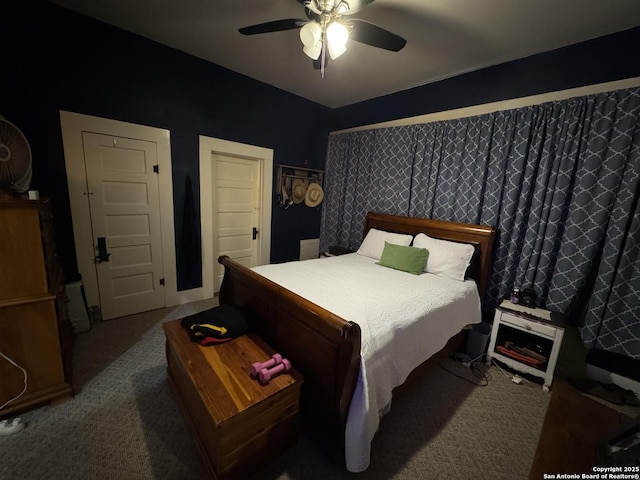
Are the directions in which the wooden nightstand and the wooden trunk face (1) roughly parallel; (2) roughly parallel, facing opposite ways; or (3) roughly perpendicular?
roughly parallel

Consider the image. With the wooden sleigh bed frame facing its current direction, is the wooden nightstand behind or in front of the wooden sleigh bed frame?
behind

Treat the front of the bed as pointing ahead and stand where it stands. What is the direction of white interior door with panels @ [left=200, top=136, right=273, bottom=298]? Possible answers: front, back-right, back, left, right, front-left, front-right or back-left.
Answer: right

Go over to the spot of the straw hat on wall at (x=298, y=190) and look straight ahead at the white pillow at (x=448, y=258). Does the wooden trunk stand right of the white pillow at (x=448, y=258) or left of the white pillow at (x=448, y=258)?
right

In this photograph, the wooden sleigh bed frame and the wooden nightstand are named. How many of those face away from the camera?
0

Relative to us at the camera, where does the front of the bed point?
facing the viewer and to the left of the viewer

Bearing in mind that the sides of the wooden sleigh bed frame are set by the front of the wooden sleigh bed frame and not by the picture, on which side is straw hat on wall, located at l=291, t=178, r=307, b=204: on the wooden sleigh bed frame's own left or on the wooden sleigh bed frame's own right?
on the wooden sleigh bed frame's own right

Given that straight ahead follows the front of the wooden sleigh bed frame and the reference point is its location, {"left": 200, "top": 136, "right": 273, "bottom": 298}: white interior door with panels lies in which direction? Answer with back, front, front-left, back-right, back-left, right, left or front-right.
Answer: right

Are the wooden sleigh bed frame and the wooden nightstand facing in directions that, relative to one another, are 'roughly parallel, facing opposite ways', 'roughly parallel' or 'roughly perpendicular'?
roughly parallel

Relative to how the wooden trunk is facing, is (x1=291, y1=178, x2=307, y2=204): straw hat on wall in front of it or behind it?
behind

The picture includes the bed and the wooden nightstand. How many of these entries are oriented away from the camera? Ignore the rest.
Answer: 0

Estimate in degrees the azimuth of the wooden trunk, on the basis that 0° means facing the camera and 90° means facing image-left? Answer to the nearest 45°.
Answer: approximately 45°

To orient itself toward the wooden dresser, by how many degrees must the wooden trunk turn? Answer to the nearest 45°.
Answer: approximately 90° to its right

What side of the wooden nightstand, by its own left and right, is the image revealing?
front

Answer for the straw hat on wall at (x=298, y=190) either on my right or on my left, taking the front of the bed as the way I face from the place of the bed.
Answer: on my right

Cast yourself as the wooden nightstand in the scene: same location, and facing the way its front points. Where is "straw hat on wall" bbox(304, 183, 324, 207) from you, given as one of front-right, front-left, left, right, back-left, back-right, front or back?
right

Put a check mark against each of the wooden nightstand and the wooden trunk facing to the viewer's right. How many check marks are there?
0

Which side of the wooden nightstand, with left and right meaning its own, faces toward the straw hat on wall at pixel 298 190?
right
